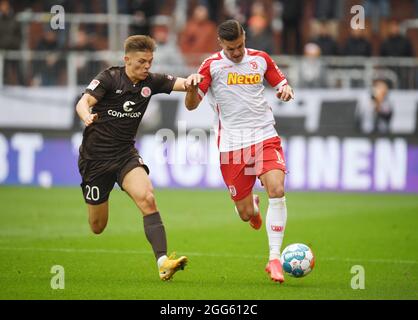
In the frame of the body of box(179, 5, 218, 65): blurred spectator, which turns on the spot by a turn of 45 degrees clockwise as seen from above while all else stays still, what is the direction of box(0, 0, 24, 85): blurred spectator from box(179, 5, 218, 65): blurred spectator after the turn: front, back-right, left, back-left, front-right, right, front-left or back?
front-right

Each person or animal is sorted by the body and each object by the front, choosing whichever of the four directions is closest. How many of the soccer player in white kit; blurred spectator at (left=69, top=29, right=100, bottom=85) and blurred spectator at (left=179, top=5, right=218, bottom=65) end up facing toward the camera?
3

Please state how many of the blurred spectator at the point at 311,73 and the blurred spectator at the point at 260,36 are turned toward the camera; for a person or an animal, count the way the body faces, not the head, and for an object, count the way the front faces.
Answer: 2

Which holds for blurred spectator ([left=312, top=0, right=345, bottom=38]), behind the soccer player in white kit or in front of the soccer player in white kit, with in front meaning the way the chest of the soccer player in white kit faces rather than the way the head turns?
behind

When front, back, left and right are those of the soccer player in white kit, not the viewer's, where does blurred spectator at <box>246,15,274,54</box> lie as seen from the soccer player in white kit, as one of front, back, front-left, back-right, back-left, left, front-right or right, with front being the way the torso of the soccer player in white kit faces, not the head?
back

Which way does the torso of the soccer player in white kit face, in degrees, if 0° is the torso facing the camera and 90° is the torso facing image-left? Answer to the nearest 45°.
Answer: approximately 0°

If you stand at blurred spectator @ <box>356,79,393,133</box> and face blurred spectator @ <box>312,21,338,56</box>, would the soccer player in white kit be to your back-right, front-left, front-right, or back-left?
back-left
